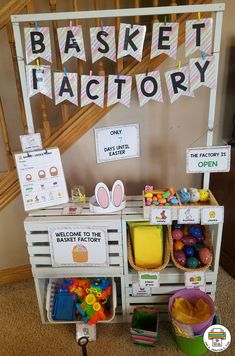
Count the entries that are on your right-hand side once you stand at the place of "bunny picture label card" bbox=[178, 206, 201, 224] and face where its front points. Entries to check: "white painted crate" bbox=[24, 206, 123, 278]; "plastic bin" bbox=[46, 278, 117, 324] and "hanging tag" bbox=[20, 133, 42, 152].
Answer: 3

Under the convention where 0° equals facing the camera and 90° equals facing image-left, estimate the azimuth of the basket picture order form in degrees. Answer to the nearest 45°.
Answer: approximately 0°

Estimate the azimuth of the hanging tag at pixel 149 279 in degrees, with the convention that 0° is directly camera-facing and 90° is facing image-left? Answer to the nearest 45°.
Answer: approximately 0°
